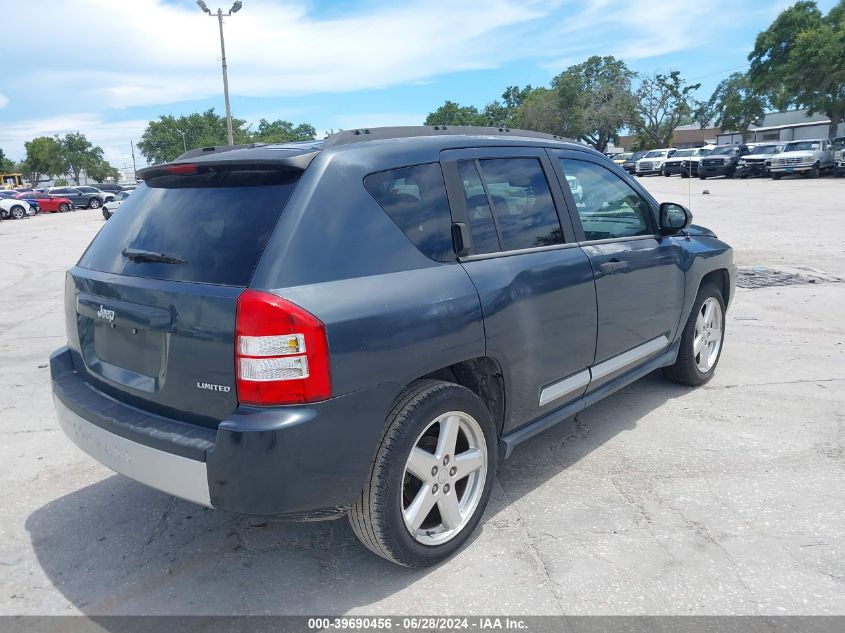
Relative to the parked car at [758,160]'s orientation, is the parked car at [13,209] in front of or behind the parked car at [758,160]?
in front

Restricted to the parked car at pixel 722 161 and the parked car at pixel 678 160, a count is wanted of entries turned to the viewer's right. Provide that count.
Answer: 0

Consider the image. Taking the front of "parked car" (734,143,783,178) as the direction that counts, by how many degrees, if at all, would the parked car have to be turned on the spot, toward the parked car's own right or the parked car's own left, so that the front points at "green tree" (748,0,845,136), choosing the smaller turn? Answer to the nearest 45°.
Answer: approximately 135° to the parked car's own right

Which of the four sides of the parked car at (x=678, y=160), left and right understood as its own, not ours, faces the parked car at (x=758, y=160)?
left

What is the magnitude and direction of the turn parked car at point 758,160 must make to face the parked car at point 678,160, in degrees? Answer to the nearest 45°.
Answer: approximately 90° to its right
